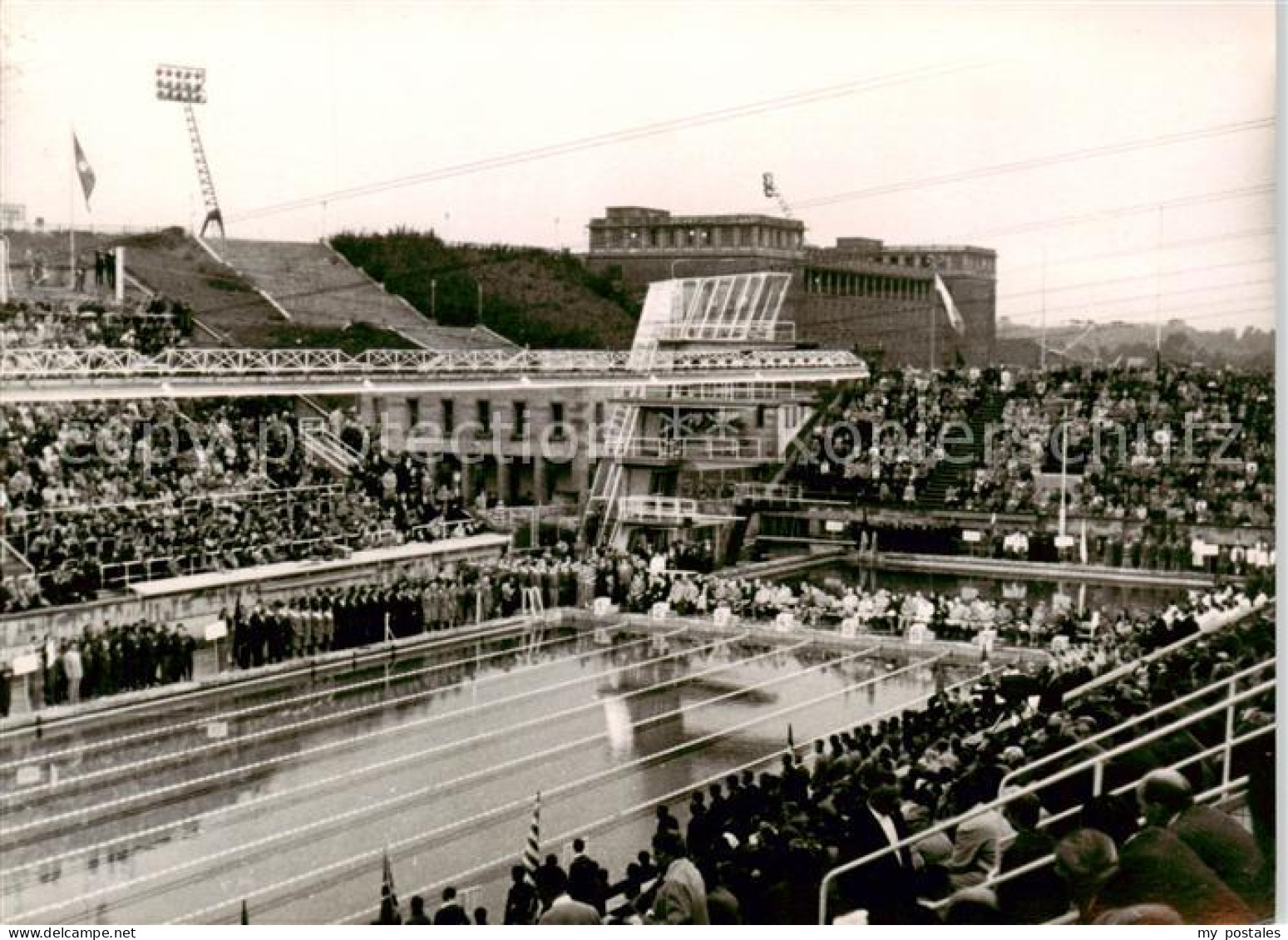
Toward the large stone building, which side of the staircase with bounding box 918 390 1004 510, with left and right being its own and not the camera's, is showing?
back

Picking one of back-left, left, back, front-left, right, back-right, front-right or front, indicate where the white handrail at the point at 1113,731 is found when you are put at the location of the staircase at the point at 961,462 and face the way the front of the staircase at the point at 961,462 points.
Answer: front-left

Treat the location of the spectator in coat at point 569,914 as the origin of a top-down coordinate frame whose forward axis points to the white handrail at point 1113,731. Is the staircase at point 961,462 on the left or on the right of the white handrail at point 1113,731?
left

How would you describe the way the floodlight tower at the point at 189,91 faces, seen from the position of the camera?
facing the viewer

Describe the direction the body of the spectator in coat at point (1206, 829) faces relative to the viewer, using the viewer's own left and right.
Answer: facing to the left of the viewer

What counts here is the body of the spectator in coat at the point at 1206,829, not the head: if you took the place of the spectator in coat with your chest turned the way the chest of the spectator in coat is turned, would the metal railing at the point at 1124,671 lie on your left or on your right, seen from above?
on your right

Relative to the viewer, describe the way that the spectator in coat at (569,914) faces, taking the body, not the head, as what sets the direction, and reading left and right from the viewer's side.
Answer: facing away from the viewer and to the left of the viewer

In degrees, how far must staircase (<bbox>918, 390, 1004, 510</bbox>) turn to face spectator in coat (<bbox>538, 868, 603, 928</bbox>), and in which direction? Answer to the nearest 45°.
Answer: approximately 45° to its left

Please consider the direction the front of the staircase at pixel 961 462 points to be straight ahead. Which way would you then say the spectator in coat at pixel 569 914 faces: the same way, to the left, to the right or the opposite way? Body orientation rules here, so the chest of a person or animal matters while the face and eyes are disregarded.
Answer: to the right

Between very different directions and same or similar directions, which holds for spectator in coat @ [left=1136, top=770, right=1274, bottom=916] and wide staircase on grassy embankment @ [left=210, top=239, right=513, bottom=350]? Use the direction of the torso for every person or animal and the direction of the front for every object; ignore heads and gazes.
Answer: very different directions

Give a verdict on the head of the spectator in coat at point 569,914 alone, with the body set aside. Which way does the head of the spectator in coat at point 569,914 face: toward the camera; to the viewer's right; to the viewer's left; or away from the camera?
away from the camera

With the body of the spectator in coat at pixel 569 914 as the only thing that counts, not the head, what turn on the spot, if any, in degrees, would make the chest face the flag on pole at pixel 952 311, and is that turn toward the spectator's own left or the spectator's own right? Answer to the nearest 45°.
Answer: approximately 45° to the spectator's own right

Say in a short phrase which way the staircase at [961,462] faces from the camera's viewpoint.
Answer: facing the viewer and to the left of the viewer
